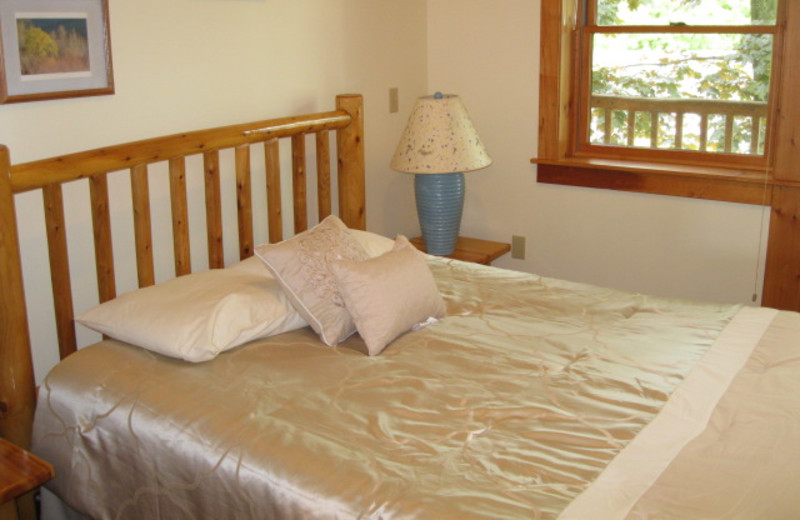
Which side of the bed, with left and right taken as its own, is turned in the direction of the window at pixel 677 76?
left

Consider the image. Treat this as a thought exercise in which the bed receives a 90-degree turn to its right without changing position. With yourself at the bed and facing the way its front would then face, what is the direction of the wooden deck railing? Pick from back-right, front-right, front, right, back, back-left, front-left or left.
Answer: back

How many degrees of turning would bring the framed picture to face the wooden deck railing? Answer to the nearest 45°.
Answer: approximately 45° to its left

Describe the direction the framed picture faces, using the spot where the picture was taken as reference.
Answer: facing the viewer and to the right of the viewer

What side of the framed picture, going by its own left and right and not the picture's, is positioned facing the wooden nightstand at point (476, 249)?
left

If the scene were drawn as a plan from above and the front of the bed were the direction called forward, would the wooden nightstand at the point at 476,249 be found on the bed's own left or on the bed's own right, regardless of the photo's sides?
on the bed's own left

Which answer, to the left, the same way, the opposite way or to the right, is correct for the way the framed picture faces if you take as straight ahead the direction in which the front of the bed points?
the same way

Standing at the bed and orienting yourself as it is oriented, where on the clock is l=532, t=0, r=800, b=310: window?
The window is roughly at 9 o'clock from the bed.

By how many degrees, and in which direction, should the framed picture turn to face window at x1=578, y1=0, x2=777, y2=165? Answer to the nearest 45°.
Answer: approximately 45° to its left

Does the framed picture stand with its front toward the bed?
yes

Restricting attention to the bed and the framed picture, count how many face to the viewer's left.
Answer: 0
